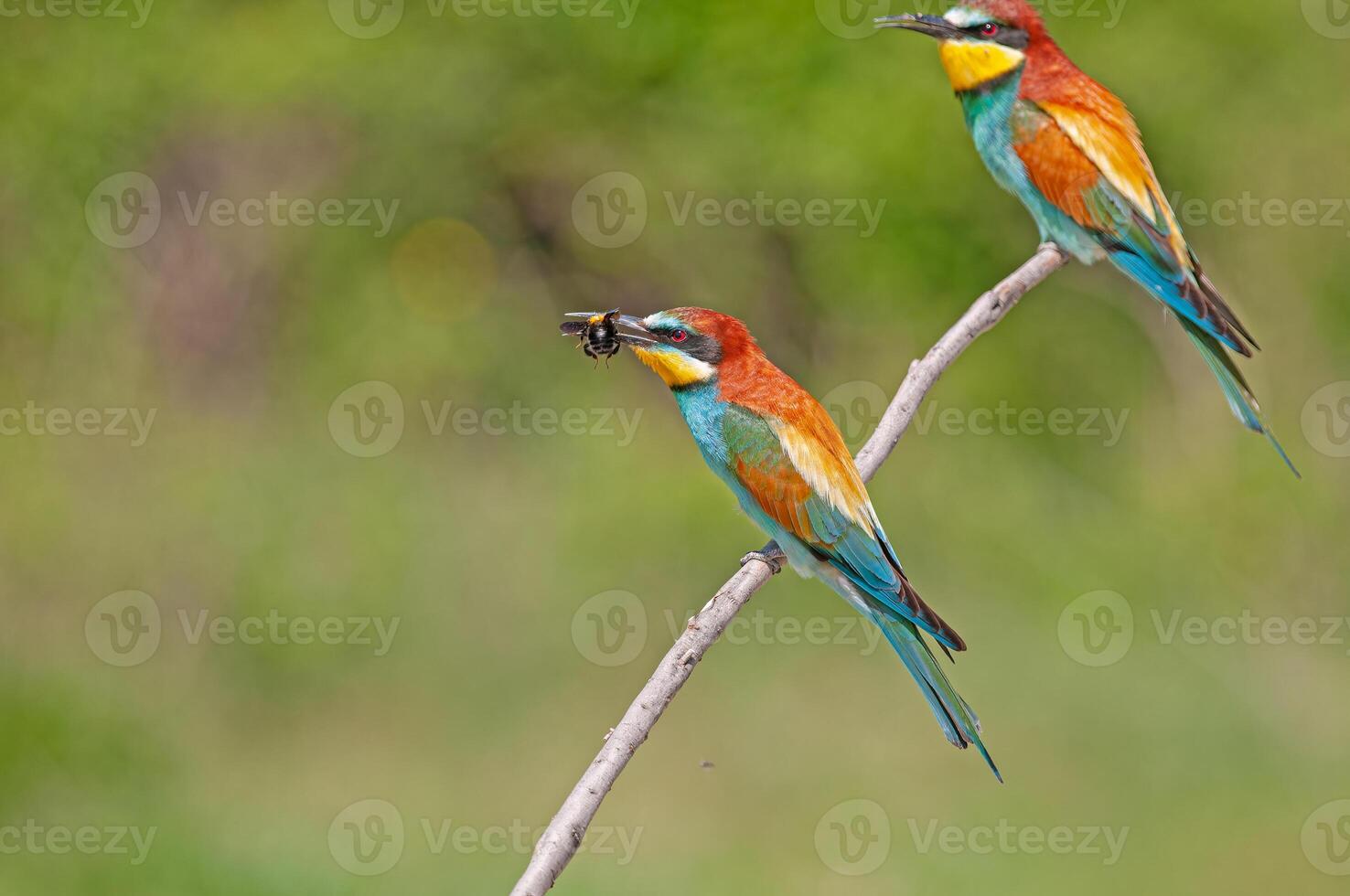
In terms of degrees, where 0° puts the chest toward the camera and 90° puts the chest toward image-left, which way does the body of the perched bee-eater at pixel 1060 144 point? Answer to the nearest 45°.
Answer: approximately 90°

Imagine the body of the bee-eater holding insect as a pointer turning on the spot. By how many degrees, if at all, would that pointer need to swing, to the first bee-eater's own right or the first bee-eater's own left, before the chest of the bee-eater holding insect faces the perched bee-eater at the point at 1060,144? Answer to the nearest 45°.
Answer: approximately 135° to the first bee-eater's own right

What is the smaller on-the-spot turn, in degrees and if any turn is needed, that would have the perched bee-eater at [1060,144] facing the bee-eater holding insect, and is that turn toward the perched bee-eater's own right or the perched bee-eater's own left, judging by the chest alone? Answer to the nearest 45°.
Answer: approximately 45° to the perched bee-eater's own left

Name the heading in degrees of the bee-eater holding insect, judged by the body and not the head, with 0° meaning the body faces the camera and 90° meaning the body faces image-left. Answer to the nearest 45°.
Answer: approximately 90°

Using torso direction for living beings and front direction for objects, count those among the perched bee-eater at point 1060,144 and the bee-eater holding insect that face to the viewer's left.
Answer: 2
